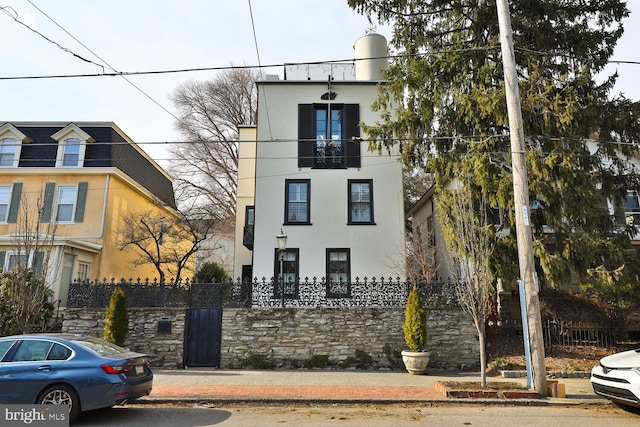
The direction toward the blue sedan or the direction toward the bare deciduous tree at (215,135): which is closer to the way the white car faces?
the blue sedan

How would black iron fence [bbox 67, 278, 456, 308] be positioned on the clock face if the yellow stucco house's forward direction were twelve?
The black iron fence is roughly at 11 o'clock from the yellow stucco house.

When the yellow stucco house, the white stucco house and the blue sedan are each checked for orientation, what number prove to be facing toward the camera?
2

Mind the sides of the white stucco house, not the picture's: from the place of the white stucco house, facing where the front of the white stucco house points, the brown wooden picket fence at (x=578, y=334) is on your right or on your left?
on your left

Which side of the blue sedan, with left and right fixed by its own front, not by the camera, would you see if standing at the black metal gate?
right

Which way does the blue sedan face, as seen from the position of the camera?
facing away from the viewer and to the left of the viewer

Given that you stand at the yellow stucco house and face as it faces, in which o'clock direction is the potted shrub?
The potted shrub is roughly at 11 o'clock from the yellow stucco house.

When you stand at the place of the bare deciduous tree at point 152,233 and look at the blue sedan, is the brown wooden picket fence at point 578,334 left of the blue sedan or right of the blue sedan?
left

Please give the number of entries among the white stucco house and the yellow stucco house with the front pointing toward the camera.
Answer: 2

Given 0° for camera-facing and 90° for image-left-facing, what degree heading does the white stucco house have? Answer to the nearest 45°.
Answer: approximately 0°

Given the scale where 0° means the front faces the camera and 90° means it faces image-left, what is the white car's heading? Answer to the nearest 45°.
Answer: approximately 45°
